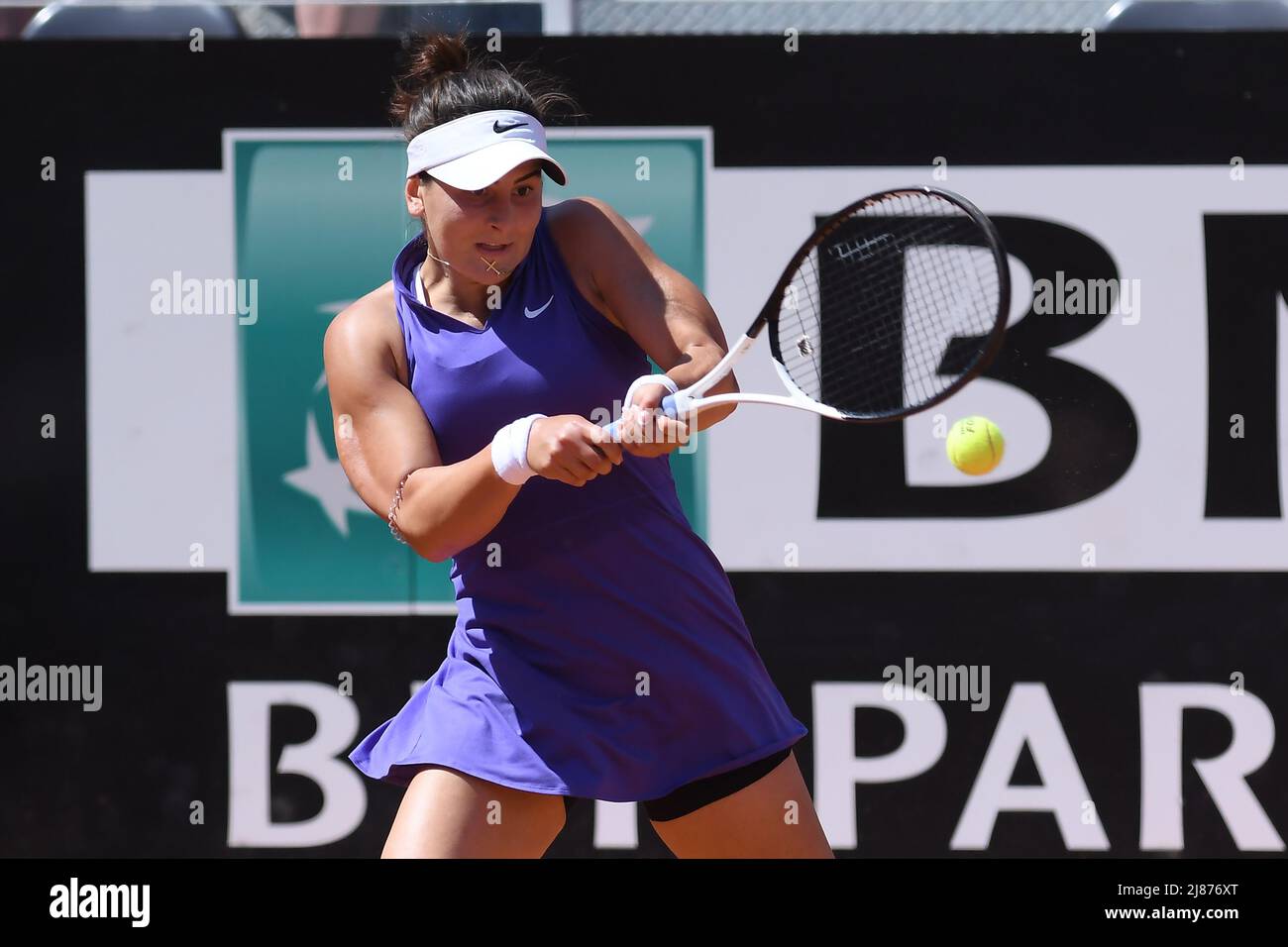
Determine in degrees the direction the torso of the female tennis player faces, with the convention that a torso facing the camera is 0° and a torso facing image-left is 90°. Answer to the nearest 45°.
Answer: approximately 0°
